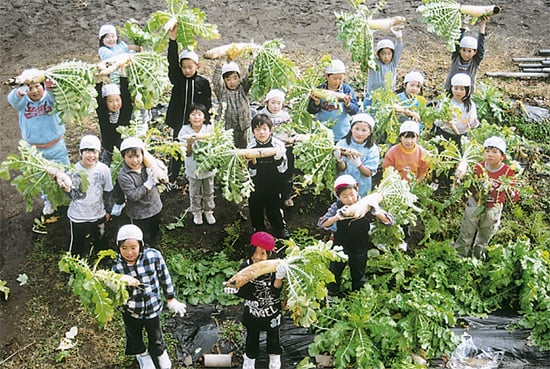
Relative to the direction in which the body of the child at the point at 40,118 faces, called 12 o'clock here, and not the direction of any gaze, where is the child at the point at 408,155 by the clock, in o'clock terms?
the child at the point at 408,155 is roughly at 10 o'clock from the child at the point at 40,118.

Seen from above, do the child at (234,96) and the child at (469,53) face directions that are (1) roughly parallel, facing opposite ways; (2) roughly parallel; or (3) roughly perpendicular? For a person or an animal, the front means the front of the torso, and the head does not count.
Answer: roughly parallel

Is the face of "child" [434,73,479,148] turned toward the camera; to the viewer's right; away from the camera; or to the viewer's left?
toward the camera

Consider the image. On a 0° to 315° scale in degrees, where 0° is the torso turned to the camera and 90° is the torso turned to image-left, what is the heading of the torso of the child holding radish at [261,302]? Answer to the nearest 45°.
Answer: approximately 0°

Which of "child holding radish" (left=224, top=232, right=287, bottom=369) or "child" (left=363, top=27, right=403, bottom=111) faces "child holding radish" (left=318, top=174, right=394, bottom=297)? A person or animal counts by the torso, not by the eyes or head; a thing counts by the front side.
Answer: the child

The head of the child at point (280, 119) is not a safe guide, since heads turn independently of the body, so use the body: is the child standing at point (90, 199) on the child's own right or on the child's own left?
on the child's own right

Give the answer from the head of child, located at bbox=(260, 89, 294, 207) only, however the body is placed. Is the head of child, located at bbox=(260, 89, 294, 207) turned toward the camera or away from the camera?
toward the camera

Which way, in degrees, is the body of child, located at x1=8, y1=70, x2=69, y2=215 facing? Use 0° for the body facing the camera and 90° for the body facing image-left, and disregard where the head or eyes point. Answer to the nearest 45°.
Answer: approximately 0°

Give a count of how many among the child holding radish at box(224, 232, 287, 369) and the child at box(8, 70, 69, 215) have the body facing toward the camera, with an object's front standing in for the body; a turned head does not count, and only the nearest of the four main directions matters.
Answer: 2

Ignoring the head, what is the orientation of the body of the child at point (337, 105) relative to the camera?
toward the camera

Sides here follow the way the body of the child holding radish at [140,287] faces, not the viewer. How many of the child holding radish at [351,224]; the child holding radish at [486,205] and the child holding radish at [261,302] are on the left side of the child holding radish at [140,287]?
3

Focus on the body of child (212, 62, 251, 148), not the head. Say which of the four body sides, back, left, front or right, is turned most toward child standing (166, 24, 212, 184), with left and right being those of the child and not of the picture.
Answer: right

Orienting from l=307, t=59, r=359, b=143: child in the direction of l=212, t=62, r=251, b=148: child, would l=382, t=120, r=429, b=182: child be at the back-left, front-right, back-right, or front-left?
back-left

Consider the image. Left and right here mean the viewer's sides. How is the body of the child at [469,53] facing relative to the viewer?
facing the viewer

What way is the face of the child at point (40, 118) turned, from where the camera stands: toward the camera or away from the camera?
toward the camera

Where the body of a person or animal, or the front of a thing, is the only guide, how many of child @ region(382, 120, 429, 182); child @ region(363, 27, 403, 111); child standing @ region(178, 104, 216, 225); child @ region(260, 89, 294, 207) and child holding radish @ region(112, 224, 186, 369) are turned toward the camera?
5

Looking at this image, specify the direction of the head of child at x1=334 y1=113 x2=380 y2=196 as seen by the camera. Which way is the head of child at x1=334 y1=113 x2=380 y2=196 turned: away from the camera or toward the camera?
toward the camera

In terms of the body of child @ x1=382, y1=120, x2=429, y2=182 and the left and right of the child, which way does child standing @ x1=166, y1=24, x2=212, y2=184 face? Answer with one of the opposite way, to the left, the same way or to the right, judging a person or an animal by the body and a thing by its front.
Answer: the same way
